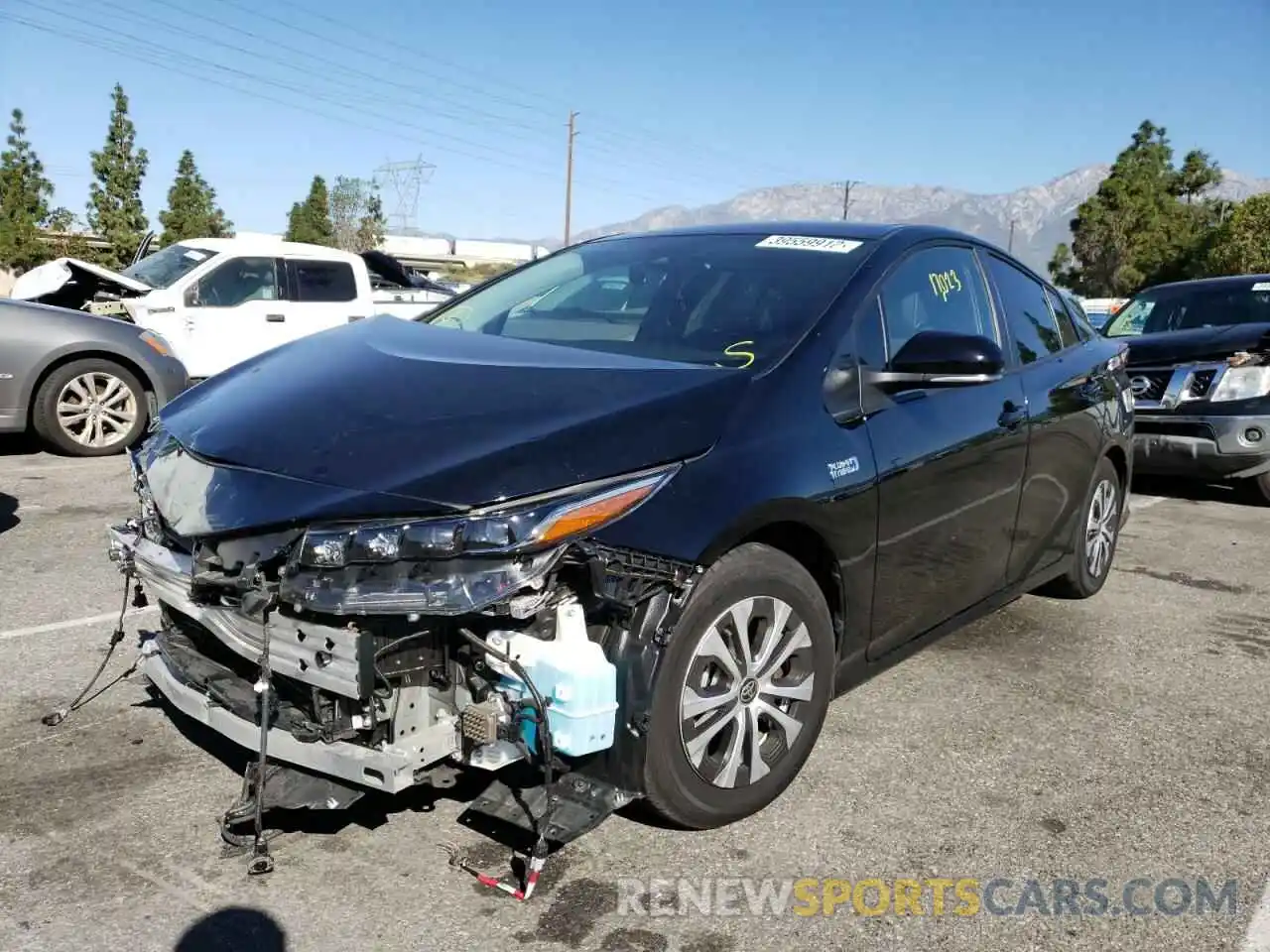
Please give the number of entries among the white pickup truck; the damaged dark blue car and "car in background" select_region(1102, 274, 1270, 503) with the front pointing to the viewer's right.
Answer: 0

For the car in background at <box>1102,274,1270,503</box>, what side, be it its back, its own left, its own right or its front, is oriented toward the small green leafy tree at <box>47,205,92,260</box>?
right

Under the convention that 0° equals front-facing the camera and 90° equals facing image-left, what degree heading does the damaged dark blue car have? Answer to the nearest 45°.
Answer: approximately 45°

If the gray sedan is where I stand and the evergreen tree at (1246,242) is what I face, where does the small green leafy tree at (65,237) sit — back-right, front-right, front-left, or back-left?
front-left

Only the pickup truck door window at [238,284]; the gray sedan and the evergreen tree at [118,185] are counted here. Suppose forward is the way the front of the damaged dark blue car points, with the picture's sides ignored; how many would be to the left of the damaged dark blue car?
0

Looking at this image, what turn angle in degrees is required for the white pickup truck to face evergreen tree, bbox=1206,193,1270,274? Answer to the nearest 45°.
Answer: approximately 180°

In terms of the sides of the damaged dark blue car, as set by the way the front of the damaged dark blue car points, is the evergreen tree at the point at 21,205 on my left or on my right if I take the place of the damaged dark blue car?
on my right

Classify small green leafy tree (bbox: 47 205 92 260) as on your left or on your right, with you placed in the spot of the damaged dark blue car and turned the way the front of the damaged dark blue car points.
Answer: on your right

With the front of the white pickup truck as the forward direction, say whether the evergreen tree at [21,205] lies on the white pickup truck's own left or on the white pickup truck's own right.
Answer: on the white pickup truck's own right

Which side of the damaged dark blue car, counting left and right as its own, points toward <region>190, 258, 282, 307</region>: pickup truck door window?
right

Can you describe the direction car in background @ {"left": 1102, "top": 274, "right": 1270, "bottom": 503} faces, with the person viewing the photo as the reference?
facing the viewer and to the left of the viewer
